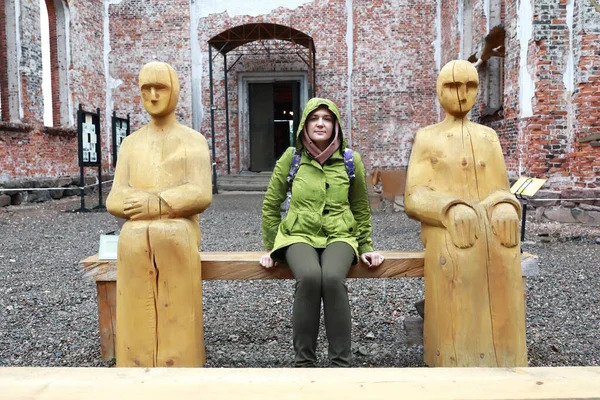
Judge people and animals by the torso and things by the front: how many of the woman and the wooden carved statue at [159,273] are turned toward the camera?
2

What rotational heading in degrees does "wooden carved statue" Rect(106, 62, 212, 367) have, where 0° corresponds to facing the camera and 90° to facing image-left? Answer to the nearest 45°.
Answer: approximately 0°

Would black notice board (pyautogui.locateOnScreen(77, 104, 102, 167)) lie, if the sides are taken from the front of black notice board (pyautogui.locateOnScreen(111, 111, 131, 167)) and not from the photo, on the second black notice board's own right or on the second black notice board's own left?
on the second black notice board's own right

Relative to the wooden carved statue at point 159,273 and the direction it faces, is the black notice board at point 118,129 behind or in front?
behind

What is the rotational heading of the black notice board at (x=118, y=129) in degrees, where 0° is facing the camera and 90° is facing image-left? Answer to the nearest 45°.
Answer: approximately 315°

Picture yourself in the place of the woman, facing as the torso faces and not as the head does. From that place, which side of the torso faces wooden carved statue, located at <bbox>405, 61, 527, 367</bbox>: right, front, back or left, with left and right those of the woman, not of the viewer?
left

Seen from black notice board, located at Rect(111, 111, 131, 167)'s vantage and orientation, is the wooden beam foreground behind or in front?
in front

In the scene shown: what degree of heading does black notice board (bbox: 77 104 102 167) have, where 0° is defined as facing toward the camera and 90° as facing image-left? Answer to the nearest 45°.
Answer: approximately 315°

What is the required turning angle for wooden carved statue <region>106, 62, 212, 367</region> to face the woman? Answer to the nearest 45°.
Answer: approximately 90° to its left

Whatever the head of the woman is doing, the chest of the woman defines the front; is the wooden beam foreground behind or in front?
in front

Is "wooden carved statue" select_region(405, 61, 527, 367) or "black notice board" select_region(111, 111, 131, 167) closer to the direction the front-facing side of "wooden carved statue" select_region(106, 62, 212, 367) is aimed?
the wooden carved statue

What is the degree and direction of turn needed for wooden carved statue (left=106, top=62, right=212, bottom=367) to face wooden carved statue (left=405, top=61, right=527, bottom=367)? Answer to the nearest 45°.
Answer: approximately 90° to its left
